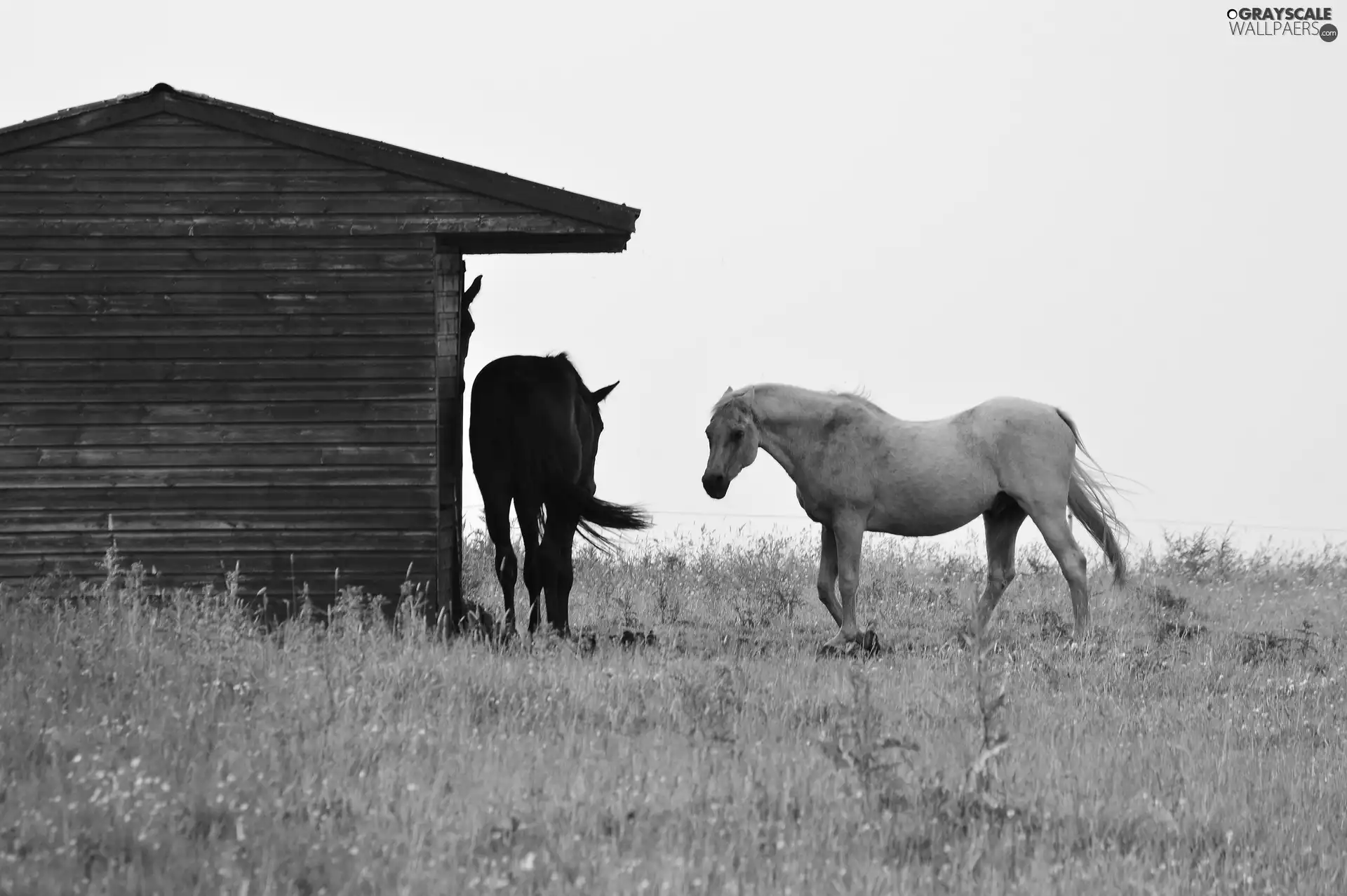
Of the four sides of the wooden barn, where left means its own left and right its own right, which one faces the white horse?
front

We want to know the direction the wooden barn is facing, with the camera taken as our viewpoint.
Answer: facing to the right of the viewer

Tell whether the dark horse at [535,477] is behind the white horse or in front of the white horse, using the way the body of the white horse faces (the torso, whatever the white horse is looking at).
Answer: in front

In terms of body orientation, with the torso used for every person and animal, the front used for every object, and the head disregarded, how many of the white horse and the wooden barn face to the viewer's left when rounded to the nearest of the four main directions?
1

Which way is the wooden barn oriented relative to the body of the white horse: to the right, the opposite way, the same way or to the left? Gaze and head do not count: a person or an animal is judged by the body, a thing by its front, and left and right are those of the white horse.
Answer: the opposite way

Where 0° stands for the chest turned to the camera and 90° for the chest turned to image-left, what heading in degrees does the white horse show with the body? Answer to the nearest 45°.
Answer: approximately 90°

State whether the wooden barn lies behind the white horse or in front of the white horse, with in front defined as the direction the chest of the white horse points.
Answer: in front

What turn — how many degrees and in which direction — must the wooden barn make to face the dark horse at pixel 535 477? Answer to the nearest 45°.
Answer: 0° — it already faces it
